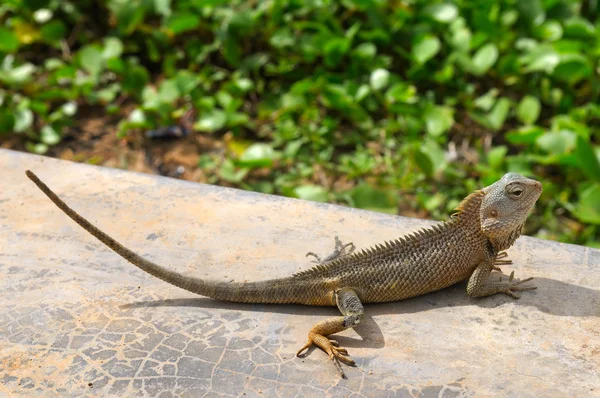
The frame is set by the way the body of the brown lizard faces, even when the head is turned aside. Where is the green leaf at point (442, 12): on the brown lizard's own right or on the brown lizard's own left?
on the brown lizard's own left

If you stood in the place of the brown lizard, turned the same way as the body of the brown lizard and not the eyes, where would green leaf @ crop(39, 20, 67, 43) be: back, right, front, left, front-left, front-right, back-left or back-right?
back-left

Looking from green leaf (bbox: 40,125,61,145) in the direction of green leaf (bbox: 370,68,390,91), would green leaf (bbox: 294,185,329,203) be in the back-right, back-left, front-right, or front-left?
front-right

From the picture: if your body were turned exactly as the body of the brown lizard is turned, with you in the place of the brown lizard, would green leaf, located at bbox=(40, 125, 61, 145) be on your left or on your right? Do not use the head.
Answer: on your left

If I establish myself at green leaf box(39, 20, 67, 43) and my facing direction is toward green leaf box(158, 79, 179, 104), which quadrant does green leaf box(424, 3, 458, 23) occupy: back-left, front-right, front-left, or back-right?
front-left

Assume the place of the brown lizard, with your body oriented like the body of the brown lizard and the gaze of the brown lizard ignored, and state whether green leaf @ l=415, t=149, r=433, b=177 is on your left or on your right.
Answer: on your left

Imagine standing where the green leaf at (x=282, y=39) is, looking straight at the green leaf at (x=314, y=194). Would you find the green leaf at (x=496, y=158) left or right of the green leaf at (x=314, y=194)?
left

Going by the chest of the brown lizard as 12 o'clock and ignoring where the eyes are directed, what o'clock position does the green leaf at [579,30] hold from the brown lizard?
The green leaf is roughly at 10 o'clock from the brown lizard.

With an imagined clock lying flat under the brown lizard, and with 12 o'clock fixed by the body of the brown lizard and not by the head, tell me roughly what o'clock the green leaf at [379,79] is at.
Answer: The green leaf is roughly at 9 o'clock from the brown lizard.

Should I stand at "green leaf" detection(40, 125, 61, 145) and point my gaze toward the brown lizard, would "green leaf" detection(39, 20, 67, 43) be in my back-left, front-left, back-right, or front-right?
back-left

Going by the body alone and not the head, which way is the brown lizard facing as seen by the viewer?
to the viewer's right

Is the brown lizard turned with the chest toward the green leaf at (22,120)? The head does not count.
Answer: no

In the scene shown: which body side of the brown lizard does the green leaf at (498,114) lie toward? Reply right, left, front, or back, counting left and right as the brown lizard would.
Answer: left

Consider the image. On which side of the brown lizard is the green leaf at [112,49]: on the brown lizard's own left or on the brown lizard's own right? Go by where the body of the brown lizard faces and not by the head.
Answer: on the brown lizard's own left

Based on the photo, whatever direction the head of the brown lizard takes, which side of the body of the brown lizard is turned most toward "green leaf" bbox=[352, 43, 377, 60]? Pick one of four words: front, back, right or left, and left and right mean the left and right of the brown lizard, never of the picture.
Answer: left
